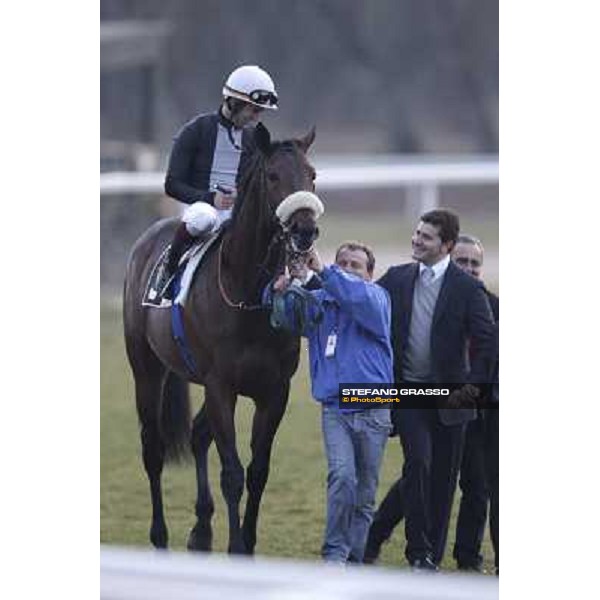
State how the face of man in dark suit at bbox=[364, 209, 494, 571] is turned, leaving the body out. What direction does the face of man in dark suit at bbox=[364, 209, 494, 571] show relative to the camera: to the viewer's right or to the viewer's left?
to the viewer's left

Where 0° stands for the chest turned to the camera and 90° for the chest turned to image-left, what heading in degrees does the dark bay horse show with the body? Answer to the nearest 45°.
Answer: approximately 315°
